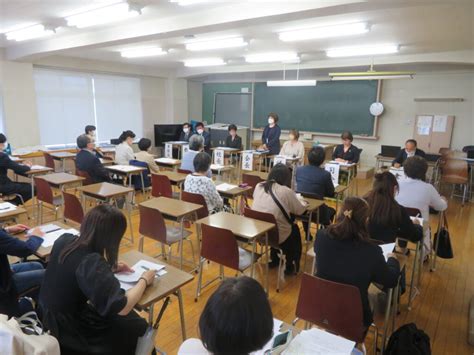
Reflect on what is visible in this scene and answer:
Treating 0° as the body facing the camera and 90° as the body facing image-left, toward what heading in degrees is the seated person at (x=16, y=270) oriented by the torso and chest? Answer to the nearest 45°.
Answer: approximately 270°

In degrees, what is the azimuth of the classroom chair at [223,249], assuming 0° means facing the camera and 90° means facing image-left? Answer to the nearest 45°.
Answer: approximately 225°

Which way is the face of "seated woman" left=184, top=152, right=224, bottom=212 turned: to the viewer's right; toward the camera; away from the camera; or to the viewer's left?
away from the camera

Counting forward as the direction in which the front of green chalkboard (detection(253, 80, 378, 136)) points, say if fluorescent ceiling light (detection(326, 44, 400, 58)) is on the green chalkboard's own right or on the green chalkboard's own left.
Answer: on the green chalkboard's own left

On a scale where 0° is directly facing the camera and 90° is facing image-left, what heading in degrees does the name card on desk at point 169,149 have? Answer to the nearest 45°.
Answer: approximately 0°

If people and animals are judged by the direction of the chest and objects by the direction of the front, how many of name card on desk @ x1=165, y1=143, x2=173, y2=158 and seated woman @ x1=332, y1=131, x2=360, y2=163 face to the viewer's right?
0

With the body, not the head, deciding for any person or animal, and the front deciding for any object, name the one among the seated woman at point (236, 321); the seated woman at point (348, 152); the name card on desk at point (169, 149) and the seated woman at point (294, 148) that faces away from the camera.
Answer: the seated woman at point (236, 321)

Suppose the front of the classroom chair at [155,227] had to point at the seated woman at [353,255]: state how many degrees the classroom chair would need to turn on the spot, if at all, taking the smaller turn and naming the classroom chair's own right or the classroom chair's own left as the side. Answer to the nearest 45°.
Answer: approximately 90° to the classroom chair's own right

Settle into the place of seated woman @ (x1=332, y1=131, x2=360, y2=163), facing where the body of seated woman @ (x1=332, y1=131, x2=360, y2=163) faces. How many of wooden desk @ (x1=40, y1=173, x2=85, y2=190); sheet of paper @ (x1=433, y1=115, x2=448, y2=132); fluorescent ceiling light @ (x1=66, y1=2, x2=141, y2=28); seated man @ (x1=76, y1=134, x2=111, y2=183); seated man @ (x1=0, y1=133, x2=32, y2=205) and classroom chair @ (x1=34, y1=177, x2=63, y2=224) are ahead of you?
5

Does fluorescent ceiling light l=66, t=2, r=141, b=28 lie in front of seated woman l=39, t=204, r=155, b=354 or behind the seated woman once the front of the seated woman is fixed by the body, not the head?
in front

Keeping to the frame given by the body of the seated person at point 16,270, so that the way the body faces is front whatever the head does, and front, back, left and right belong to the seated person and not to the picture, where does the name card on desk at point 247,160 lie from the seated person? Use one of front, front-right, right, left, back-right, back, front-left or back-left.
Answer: front-left

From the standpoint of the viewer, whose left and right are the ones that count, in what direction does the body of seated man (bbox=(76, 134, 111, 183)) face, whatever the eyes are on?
facing away from the viewer and to the right of the viewer

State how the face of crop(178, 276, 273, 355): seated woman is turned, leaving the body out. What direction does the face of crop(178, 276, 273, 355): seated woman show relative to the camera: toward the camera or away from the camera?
away from the camera

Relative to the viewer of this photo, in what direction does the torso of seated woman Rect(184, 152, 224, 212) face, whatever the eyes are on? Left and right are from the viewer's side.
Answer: facing away from the viewer and to the right of the viewer
